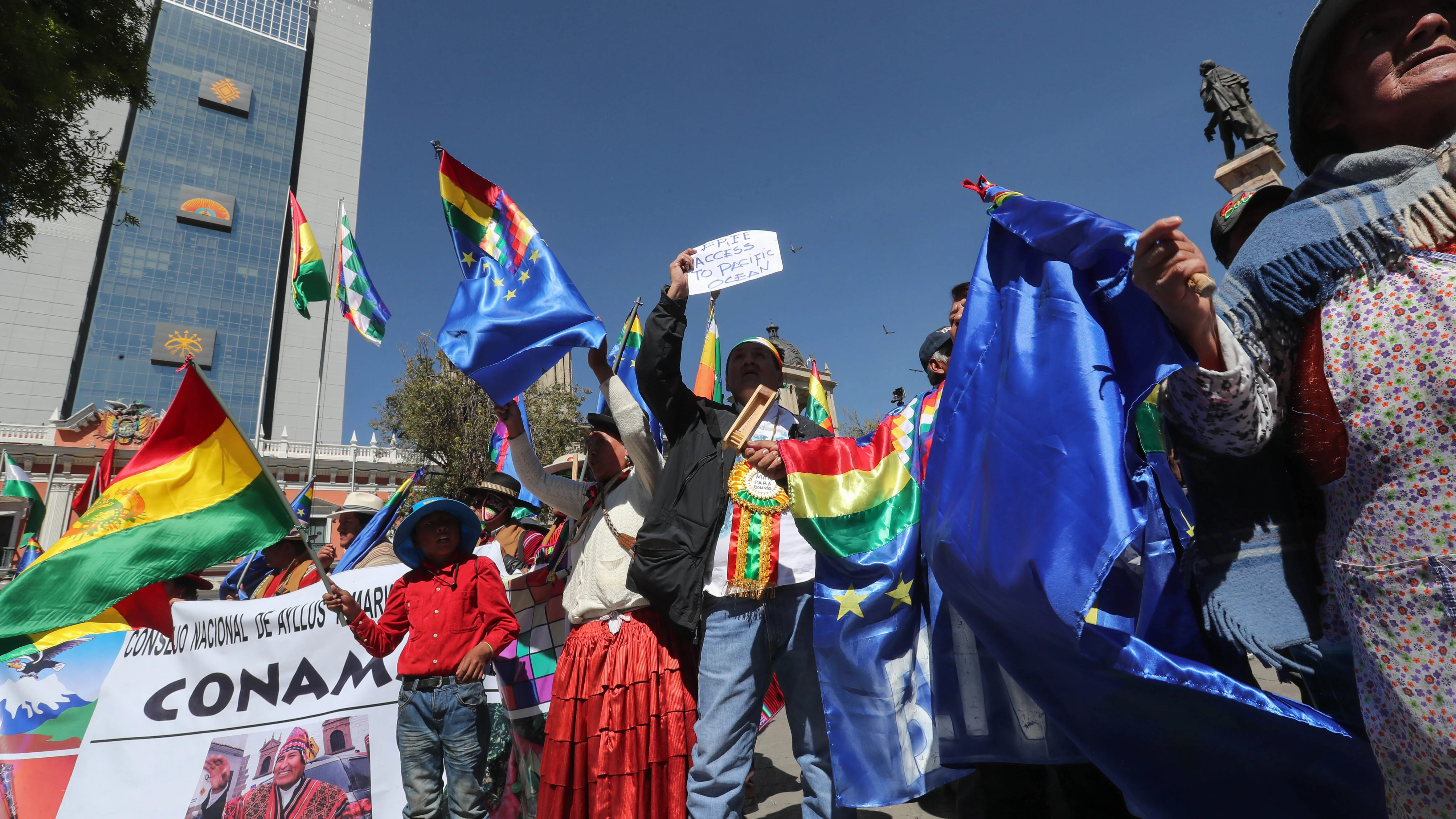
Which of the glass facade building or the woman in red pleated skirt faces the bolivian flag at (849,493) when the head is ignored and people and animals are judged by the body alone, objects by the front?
the glass facade building

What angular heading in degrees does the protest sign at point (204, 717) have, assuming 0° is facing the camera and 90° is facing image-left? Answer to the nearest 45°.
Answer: approximately 0°

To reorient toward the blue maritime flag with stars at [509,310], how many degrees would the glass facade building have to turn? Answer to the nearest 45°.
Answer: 0° — it already faces it

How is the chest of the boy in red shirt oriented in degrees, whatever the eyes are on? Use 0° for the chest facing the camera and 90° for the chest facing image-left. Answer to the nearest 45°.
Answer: approximately 0°
